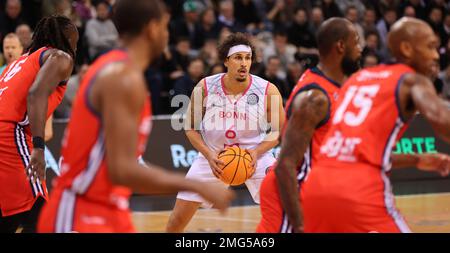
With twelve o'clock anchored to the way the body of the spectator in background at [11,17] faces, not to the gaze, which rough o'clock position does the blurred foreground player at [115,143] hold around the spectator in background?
The blurred foreground player is roughly at 12 o'clock from the spectator in background.

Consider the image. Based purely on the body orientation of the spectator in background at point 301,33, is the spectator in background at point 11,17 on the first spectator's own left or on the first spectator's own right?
on the first spectator's own right

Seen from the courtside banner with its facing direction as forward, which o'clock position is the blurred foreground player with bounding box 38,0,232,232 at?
The blurred foreground player is roughly at 12 o'clock from the courtside banner.

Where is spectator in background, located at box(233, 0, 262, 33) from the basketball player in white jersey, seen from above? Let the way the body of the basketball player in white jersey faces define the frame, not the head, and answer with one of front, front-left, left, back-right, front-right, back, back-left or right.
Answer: back

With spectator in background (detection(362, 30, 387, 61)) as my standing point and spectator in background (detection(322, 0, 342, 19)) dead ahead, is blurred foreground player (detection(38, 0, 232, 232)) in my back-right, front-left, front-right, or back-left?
back-left

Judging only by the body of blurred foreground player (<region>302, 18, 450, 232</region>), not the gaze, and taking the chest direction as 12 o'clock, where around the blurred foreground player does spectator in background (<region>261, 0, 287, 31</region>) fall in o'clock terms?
The spectator in background is roughly at 10 o'clock from the blurred foreground player.
